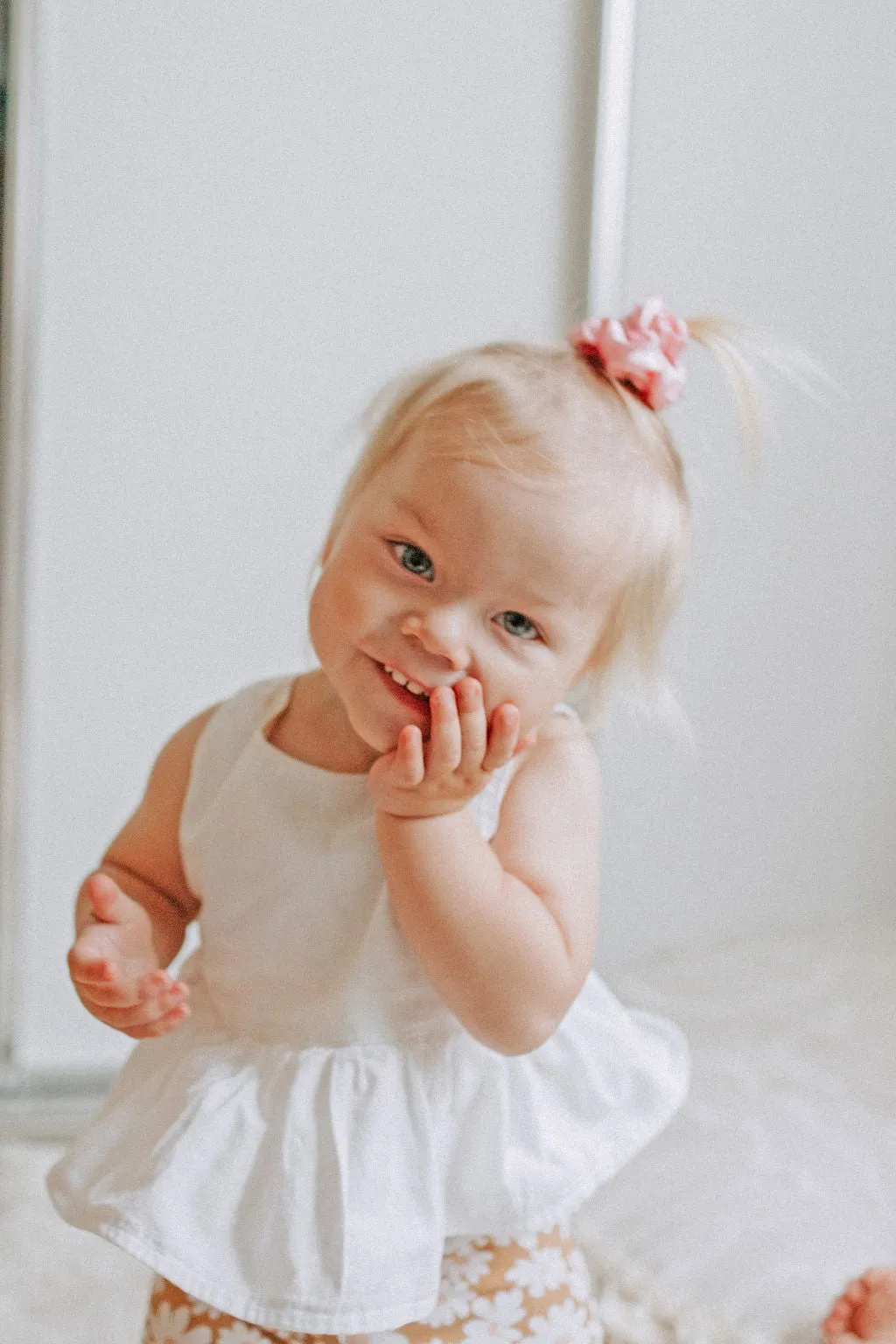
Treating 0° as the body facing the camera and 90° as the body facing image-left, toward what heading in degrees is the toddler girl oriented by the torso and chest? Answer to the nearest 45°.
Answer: approximately 0°

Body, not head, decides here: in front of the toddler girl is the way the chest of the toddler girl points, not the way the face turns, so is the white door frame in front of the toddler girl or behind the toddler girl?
behind
